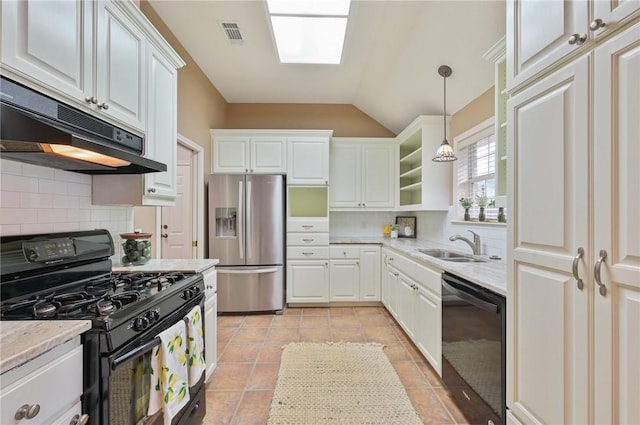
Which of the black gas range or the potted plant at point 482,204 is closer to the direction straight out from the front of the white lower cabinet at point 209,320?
the potted plant

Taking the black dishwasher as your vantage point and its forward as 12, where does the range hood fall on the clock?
The range hood is roughly at 12 o'clock from the black dishwasher.

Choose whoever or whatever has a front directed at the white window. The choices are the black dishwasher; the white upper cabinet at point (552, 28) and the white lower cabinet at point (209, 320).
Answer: the white lower cabinet

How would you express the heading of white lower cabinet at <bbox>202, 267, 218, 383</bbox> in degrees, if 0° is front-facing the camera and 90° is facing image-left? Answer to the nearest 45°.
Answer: approximately 270°

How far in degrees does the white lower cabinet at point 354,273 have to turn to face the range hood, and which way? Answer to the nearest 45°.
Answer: approximately 45° to its right

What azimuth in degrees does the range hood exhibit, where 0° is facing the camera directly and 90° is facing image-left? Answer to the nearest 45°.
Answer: approximately 315°

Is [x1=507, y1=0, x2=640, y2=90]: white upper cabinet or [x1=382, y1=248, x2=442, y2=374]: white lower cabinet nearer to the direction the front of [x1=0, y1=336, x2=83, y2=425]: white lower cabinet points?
the white upper cabinet

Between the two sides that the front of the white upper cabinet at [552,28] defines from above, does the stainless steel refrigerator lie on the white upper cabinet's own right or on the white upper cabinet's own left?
on the white upper cabinet's own right

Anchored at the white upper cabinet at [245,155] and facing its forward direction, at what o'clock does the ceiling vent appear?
The ceiling vent is roughly at 12 o'clock from the white upper cabinet.

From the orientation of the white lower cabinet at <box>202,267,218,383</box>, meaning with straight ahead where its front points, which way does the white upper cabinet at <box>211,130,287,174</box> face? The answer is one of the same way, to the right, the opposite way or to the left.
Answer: to the right

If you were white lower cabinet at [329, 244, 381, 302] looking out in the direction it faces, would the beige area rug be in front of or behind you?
in front

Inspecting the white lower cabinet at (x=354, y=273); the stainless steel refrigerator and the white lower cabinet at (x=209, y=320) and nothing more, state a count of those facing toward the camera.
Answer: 2

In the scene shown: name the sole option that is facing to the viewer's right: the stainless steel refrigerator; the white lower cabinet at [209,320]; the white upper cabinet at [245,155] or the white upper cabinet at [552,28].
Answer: the white lower cabinet
